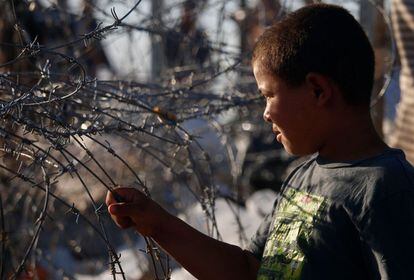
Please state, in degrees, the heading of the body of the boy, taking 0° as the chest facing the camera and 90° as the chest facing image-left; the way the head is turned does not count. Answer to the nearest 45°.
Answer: approximately 45°
